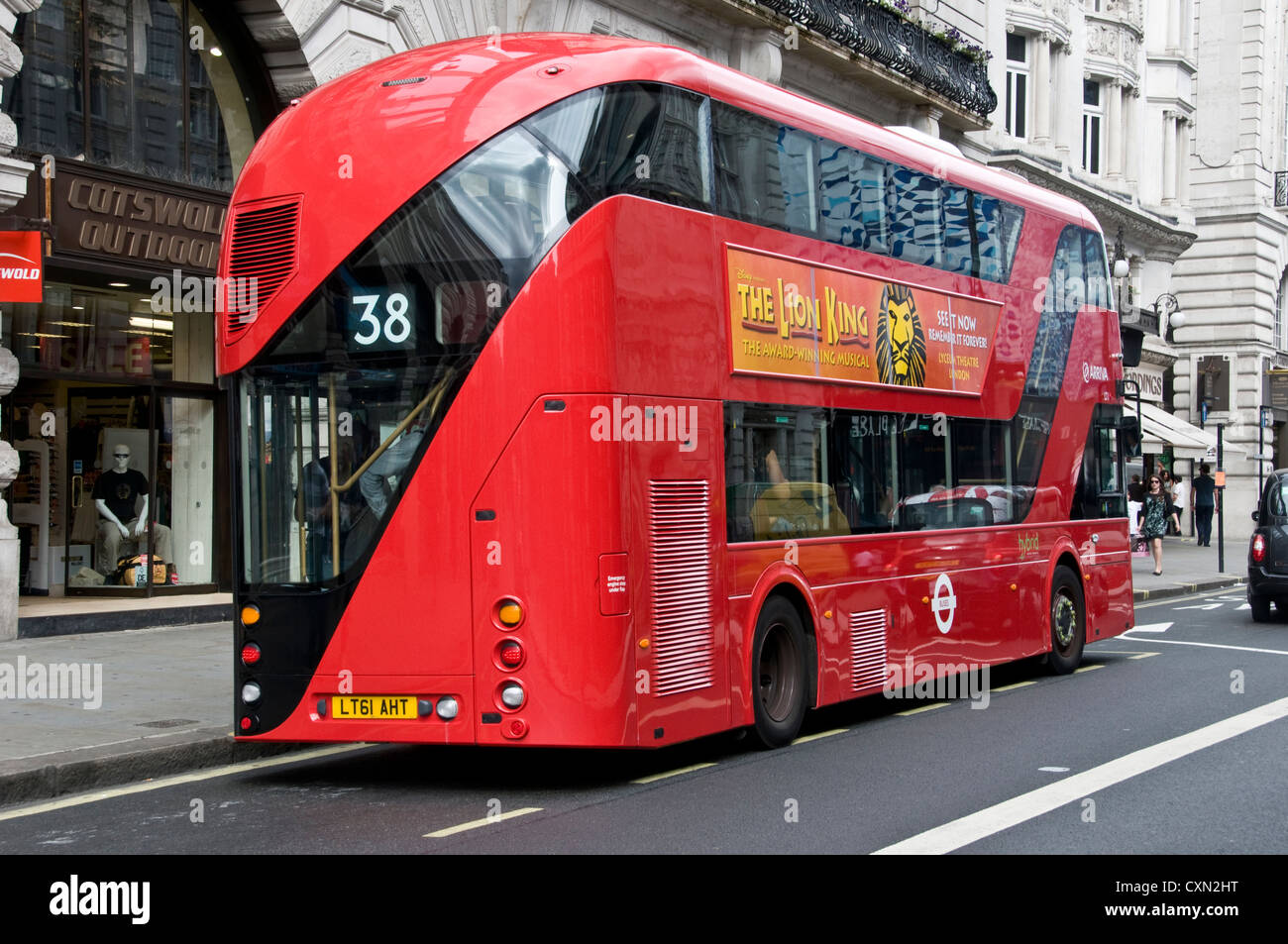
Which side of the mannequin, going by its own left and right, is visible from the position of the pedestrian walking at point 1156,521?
left

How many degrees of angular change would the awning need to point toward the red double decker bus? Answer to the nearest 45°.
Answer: approximately 45° to its right

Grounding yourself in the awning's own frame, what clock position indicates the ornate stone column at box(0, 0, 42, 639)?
The ornate stone column is roughly at 2 o'clock from the awning.

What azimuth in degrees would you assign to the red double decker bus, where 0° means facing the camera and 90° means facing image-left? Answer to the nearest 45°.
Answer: approximately 225°

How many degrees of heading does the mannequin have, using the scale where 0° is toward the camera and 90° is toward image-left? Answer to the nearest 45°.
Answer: approximately 0°

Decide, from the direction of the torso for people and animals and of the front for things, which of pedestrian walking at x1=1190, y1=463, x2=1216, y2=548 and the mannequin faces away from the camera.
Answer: the pedestrian walking

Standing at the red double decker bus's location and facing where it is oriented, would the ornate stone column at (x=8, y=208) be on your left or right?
on your left

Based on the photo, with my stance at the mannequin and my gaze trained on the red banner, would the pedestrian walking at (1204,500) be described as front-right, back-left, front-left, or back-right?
back-left

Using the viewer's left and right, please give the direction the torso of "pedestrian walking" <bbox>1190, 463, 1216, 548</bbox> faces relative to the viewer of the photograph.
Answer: facing away from the viewer

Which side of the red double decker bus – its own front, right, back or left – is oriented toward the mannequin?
left

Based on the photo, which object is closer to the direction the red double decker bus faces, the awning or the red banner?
the awning
